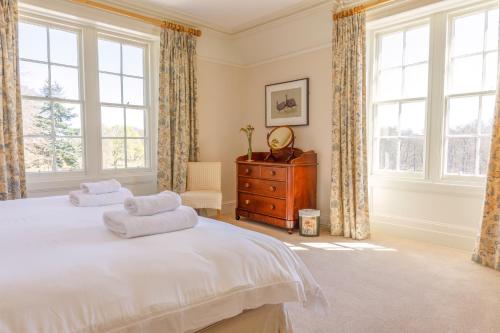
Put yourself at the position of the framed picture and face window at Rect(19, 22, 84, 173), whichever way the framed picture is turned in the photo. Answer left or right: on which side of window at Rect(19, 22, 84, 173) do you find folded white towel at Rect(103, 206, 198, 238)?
left

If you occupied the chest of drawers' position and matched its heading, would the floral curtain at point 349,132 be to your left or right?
on your left

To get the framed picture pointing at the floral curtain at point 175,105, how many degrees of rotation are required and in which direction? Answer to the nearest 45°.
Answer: approximately 45° to its right

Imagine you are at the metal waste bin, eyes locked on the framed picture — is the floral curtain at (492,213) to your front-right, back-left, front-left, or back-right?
back-right

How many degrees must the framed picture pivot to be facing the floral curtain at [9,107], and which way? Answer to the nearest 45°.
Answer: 0° — it already faces it

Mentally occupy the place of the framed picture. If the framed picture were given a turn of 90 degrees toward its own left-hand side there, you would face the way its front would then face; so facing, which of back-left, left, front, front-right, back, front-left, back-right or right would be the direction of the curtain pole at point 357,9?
front

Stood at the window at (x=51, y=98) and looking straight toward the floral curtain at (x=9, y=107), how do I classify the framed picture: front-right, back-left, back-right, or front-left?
back-left

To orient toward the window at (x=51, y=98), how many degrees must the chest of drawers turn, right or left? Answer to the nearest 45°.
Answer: approximately 45° to its right

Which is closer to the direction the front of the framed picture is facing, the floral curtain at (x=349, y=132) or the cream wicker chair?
the cream wicker chair

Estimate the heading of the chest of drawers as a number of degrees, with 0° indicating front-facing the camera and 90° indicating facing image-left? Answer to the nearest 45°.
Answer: approximately 45°
